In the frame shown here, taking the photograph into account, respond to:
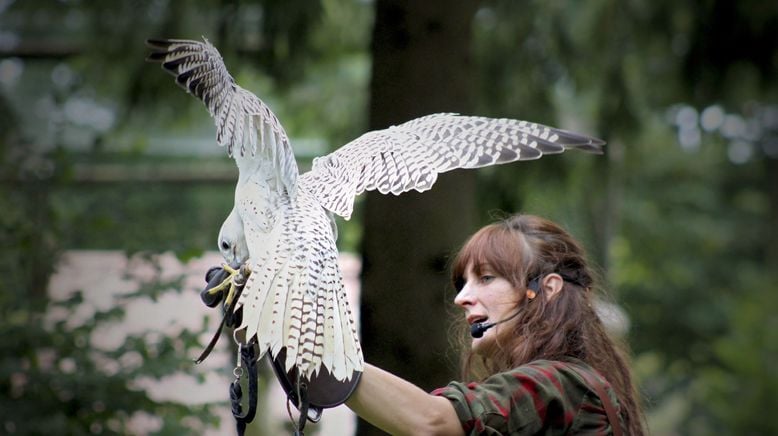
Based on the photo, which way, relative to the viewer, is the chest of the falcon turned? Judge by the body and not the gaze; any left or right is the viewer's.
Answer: facing away from the viewer and to the left of the viewer

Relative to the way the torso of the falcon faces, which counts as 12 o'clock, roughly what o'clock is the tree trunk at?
The tree trunk is roughly at 2 o'clock from the falcon.

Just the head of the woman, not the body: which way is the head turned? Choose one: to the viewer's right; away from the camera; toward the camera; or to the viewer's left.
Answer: to the viewer's left

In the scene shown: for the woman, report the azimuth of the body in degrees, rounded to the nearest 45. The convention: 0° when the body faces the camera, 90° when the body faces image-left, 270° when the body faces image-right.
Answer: approximately 90°

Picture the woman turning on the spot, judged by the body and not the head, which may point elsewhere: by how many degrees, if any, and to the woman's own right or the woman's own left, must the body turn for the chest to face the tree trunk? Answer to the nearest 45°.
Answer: approximately 90° to the woman's own right
